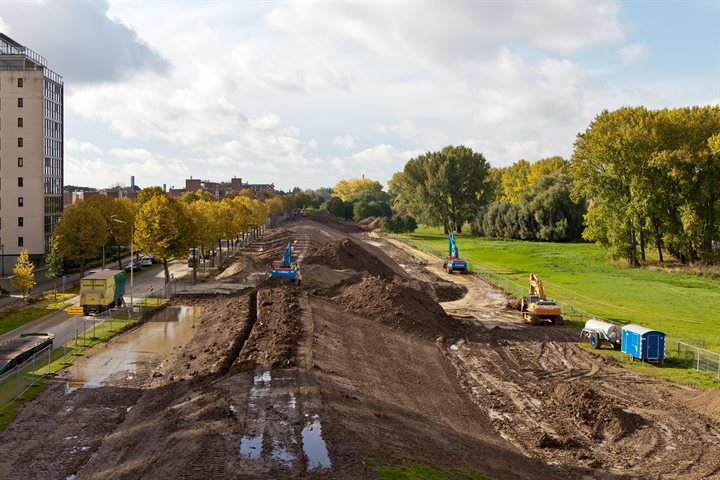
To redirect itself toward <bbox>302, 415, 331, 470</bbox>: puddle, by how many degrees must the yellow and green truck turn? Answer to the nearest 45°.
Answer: approximately 135° to its right

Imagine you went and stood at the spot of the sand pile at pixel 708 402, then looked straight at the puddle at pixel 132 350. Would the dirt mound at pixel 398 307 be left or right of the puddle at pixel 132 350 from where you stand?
right

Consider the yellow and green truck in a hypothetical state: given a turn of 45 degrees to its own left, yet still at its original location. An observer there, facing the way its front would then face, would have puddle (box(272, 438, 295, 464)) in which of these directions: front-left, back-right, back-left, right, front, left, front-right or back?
back

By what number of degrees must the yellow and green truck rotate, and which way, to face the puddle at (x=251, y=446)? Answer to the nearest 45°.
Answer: approximately 135° to its right

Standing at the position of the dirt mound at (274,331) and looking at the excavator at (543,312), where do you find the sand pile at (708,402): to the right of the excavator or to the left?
right

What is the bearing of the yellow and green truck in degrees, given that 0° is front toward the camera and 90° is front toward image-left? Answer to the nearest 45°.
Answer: approximately 225°

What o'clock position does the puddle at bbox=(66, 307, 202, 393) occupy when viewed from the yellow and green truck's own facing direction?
The puddle is roughly at 4 o'clock from the yellow and green truck.

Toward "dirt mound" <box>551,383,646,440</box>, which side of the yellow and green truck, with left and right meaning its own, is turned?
right
